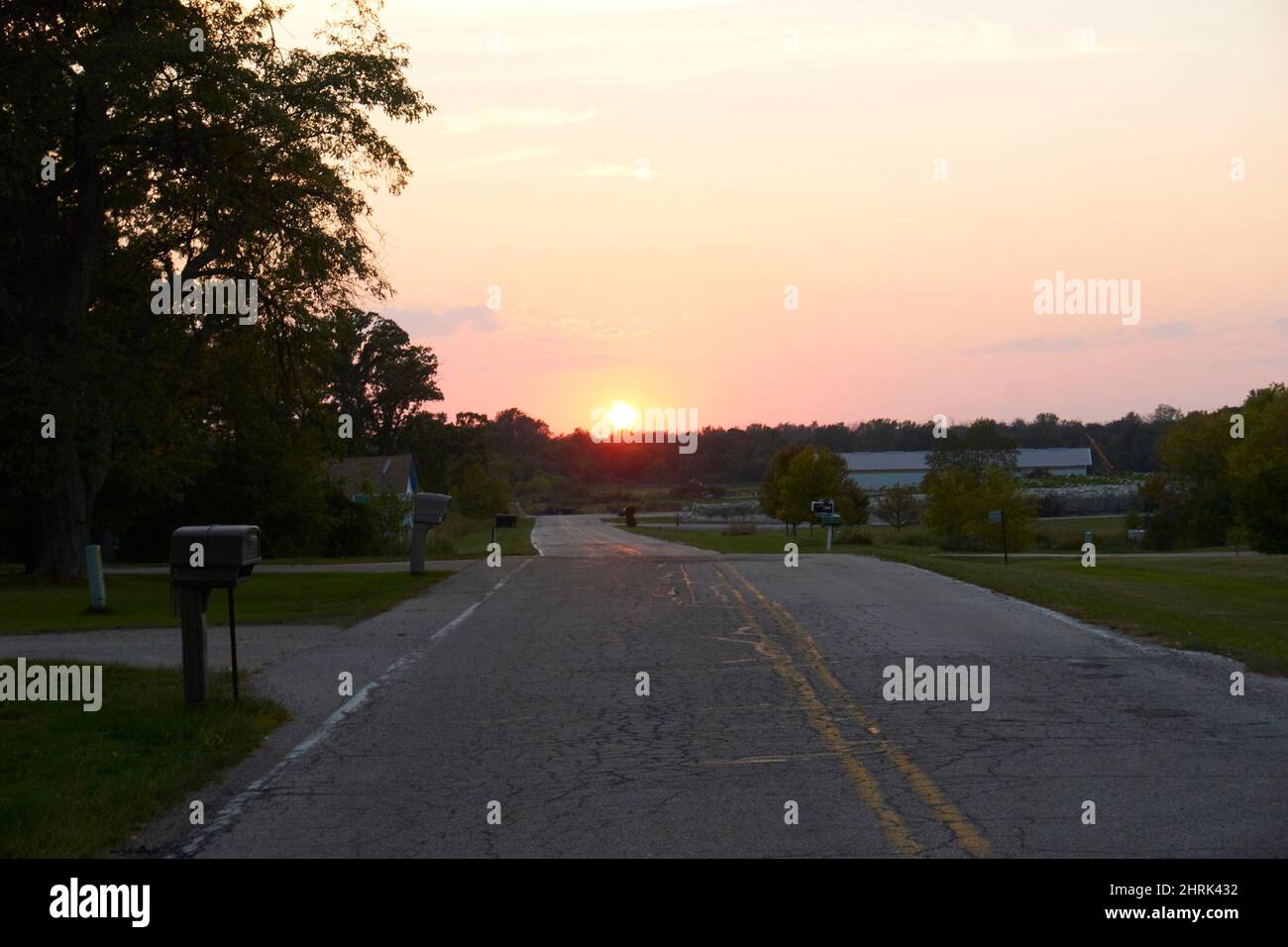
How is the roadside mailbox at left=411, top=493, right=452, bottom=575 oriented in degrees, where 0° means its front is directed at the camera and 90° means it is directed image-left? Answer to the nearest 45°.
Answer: approximately 270°
